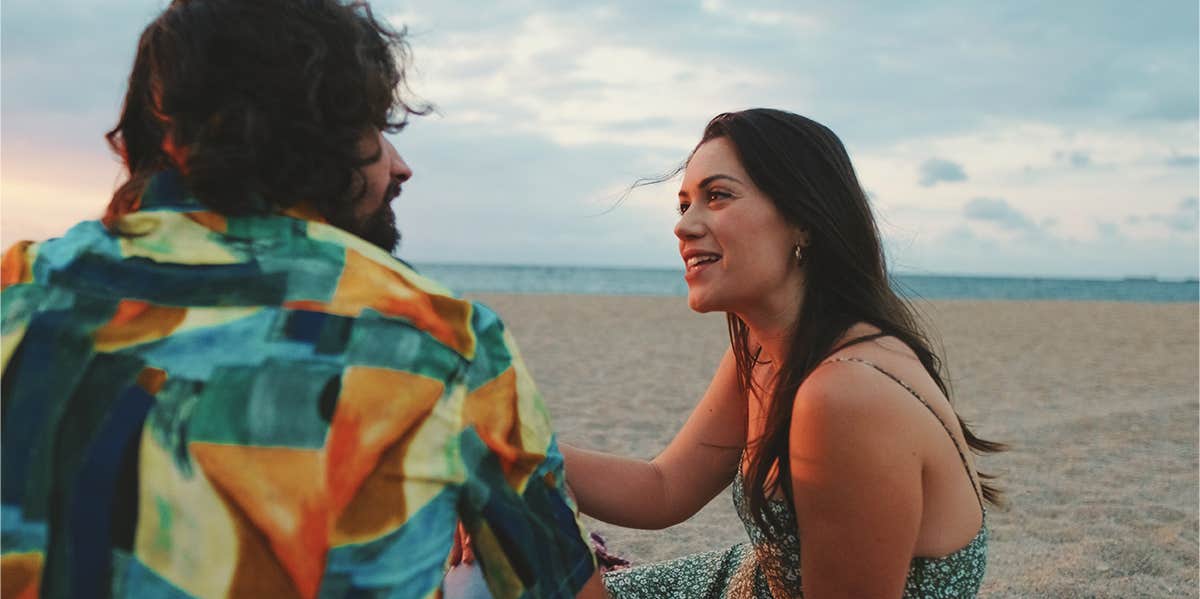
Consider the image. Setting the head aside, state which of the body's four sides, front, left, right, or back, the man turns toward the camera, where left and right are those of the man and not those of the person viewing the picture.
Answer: back

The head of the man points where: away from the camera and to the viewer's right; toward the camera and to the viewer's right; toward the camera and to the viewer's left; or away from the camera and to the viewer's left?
away from the camera and to the viewer's right

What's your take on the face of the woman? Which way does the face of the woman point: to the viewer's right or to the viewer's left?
to the viewer's left
